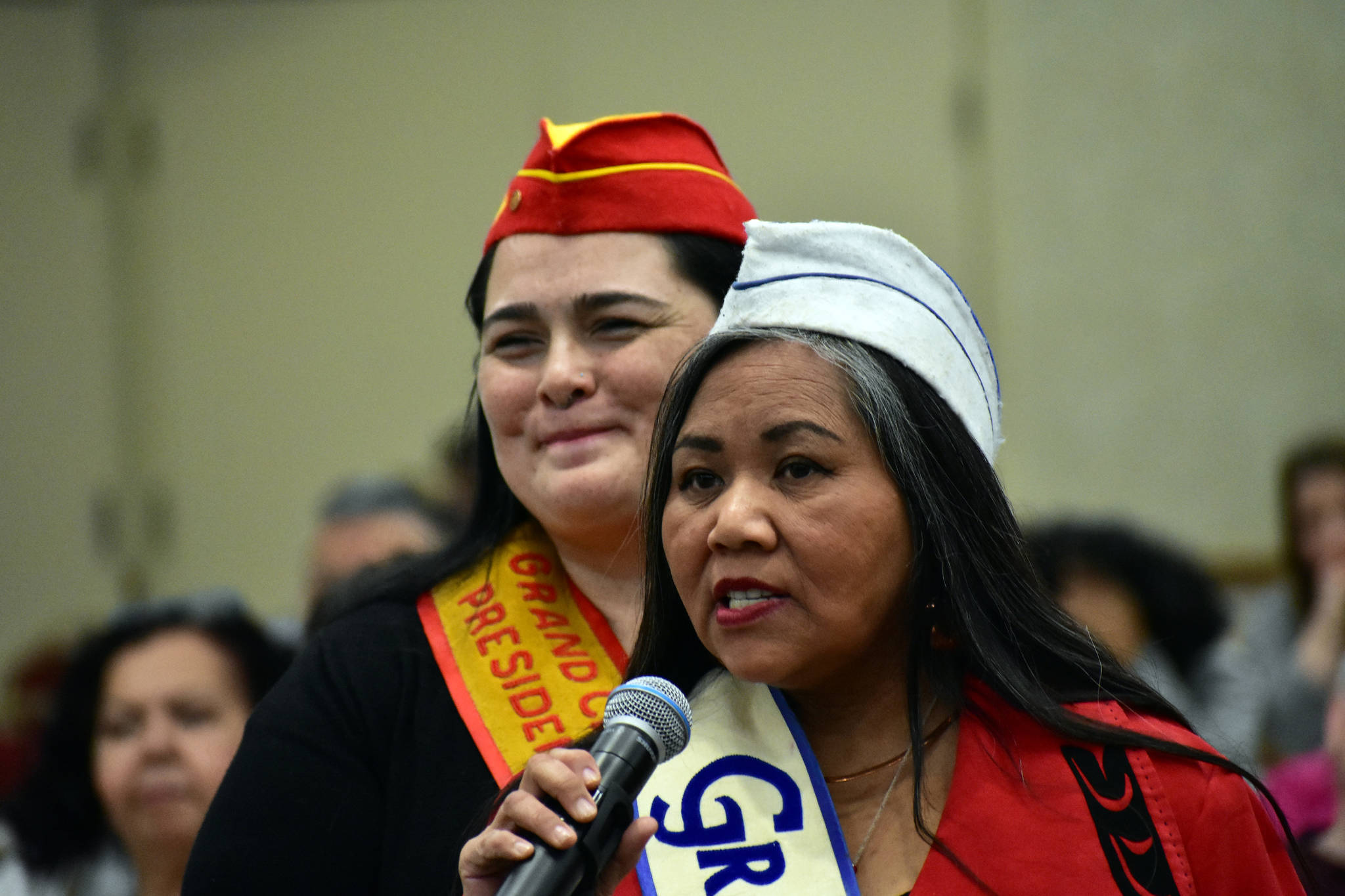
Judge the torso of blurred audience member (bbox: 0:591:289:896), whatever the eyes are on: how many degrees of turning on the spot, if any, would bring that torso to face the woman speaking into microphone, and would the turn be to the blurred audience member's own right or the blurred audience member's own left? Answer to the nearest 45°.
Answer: approximately 45° to the blurred audience member's own left

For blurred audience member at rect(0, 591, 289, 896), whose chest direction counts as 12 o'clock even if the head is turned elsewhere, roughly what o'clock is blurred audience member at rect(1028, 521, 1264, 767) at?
blurred audience member at rect(1028, 521, 1264, 767) is roughly at 9 o'clock from blurred audience member at rect(0, 591, 289, 896).

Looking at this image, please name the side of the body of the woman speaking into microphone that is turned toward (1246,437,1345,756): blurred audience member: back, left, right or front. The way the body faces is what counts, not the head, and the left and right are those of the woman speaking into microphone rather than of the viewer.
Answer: back

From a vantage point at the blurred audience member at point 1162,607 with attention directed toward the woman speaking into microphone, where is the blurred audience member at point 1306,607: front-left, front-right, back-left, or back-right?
back-left

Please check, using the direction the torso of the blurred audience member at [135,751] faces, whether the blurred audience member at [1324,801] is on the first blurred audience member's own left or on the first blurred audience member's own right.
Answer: on the first blurred audience member's own left

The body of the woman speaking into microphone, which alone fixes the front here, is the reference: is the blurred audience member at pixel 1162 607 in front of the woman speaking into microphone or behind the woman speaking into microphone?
behind

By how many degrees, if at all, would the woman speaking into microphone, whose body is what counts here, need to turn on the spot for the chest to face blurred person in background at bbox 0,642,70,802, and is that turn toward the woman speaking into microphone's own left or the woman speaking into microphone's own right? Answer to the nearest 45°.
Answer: approximately 90° to the woman speaking into microphone's own right

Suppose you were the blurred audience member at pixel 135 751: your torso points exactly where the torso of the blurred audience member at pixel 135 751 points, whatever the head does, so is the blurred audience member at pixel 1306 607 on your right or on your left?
on your left

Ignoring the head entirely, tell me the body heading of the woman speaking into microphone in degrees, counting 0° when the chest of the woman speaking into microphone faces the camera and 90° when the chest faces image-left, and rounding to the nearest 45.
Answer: approximately 45°
